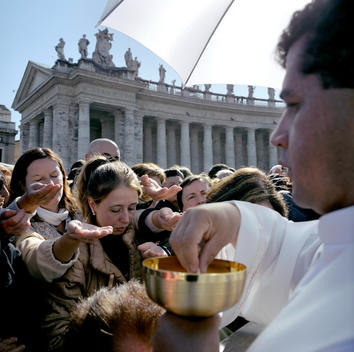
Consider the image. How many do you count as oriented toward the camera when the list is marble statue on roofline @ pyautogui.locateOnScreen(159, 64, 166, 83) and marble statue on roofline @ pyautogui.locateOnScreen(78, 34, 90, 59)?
2

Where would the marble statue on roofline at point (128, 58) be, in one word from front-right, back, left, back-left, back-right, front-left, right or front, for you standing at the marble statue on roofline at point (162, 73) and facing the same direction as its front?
front-right

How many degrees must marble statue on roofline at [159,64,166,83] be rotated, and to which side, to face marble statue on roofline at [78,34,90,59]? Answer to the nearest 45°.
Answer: approximately 45° to its right

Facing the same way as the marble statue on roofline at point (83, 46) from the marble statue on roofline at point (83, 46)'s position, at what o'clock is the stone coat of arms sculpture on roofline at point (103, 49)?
the stone coat of arms sculpture on roofline at point (103, 49) is roughly at 8 o'clock from the marble statue on roofline at point (83, 46).

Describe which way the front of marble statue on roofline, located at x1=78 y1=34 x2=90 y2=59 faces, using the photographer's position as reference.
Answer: facing the viewer

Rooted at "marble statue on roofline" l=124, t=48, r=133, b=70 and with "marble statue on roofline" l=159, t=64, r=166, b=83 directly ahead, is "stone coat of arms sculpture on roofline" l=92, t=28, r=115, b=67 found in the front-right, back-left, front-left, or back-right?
back-left

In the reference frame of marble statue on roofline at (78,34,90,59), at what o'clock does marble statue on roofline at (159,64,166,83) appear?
marble statue on roofline at (159,64,166,83) is roughly at 8 o'clock from marble statue on roofline at (78,34,90,59).

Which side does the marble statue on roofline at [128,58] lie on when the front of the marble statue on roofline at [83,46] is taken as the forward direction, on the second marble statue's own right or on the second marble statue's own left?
on the second marble statue's own left

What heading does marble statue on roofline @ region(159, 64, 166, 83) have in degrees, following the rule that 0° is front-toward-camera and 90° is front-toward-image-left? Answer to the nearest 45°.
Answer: approximately 0°

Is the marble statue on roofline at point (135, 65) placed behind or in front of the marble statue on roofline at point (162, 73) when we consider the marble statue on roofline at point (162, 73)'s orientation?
in front
